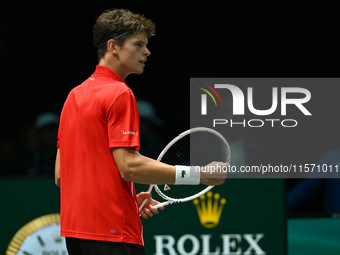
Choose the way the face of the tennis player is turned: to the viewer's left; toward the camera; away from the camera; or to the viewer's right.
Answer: to the viewer's right

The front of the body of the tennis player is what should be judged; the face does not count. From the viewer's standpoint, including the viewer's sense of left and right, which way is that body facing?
facing away from the viewer and to the right of the viewer
